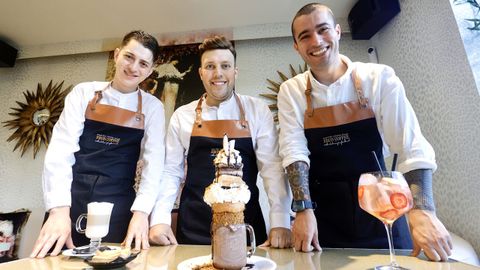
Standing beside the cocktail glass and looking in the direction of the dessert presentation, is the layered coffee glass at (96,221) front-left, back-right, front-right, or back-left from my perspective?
front-right

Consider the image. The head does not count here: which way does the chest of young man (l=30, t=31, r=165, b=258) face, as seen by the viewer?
toward the camera

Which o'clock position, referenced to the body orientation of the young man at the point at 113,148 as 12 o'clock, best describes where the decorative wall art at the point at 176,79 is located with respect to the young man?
The decorative wall art is roughly at 7 o'clock from the young man.

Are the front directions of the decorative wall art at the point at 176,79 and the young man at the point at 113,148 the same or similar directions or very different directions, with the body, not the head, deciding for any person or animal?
same or similar directions

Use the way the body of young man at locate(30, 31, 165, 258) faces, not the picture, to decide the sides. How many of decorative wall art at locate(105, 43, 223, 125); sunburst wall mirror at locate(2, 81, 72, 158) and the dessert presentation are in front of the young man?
1

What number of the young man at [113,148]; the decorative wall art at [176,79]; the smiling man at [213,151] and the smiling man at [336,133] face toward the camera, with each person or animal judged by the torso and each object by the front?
4

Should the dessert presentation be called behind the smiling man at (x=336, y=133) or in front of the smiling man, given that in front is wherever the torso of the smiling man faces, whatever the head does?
in front

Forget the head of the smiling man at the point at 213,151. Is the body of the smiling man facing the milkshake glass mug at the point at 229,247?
yes

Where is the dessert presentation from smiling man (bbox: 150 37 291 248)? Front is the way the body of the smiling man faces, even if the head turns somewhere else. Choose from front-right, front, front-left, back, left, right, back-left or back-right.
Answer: front

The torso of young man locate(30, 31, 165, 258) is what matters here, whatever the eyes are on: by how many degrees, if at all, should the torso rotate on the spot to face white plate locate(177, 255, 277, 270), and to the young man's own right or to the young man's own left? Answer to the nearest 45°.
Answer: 0° — they already face it

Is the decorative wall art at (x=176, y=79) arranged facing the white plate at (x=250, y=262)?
yes

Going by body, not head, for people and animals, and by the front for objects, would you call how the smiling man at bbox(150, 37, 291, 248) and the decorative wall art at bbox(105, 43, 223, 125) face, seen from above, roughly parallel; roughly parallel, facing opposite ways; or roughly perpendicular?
roughly parallel

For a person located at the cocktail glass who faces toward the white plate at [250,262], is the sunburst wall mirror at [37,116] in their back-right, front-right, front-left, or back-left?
front-right

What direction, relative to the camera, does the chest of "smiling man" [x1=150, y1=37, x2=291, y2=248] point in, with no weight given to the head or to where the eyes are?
toward the camera

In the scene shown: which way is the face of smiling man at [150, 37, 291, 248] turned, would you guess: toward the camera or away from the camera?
toward the camera

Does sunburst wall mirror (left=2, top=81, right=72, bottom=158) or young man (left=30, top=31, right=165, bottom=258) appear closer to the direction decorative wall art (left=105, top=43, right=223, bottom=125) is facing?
the young man

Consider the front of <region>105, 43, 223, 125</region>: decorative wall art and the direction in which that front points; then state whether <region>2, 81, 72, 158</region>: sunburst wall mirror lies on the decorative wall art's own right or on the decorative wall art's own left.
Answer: on the decorative wall art's own right
